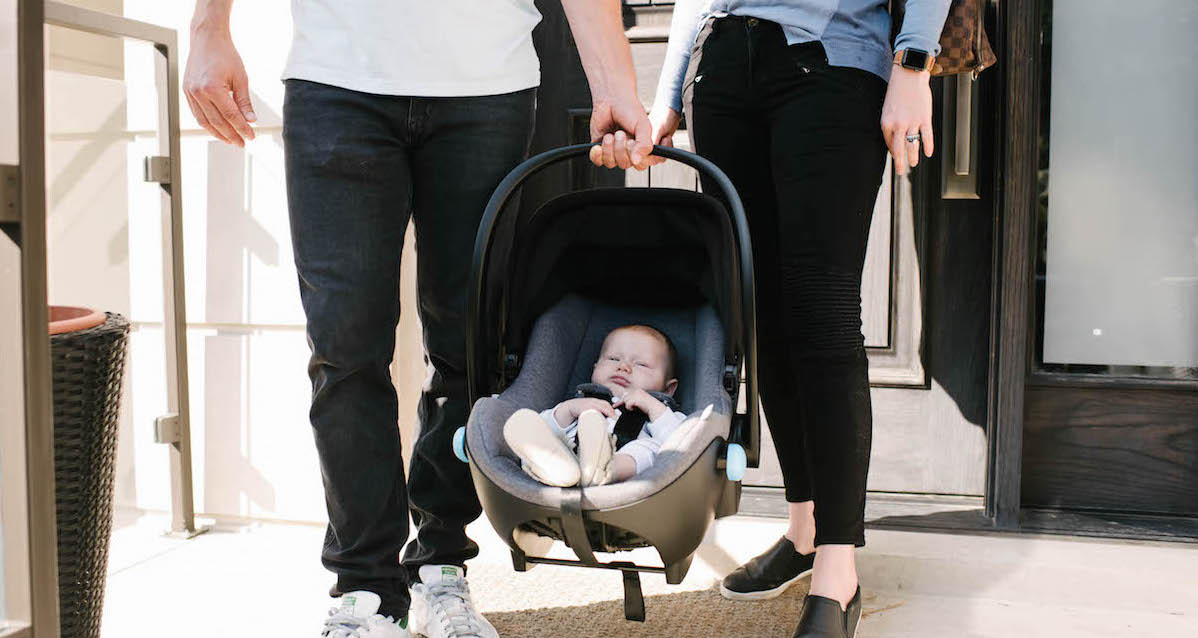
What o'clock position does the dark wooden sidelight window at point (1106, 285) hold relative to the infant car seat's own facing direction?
The dark wooden sidelight window is roughly at 8 o'clock from the infant car seat.

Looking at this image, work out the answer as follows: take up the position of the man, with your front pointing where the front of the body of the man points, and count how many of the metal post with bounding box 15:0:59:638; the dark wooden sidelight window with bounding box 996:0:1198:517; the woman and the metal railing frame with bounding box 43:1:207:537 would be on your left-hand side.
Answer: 2

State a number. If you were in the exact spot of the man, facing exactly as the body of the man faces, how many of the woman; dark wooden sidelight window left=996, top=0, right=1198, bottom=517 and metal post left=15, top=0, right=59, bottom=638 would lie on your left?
2

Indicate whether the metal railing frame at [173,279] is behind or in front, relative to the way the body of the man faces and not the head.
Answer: behind

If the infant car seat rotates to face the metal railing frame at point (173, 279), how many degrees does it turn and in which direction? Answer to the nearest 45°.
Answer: approximately 135° to its right

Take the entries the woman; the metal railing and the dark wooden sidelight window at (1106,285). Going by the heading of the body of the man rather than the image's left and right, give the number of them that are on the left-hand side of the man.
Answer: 2

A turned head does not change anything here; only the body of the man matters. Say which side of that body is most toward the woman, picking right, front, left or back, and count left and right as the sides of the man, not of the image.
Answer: left

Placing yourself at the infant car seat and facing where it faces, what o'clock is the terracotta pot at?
The terracotta pot is roughly at 3 o'clock from the infant car seat.

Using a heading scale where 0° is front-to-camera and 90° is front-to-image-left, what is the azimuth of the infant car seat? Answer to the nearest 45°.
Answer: approximately 0°
